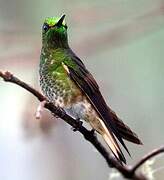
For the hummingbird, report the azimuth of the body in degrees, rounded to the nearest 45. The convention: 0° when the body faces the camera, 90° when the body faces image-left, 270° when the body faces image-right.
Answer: approximately 45°
